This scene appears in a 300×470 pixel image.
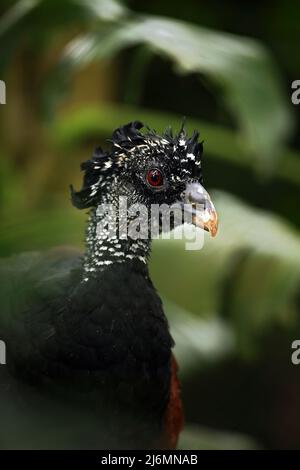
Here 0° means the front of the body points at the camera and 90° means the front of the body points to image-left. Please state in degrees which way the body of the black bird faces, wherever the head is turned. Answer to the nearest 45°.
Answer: approximately 270°

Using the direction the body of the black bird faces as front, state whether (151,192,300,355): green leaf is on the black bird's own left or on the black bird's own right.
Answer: on the black bird's own left

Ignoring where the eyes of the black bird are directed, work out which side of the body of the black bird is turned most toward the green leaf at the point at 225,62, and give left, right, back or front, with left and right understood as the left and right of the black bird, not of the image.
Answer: left
